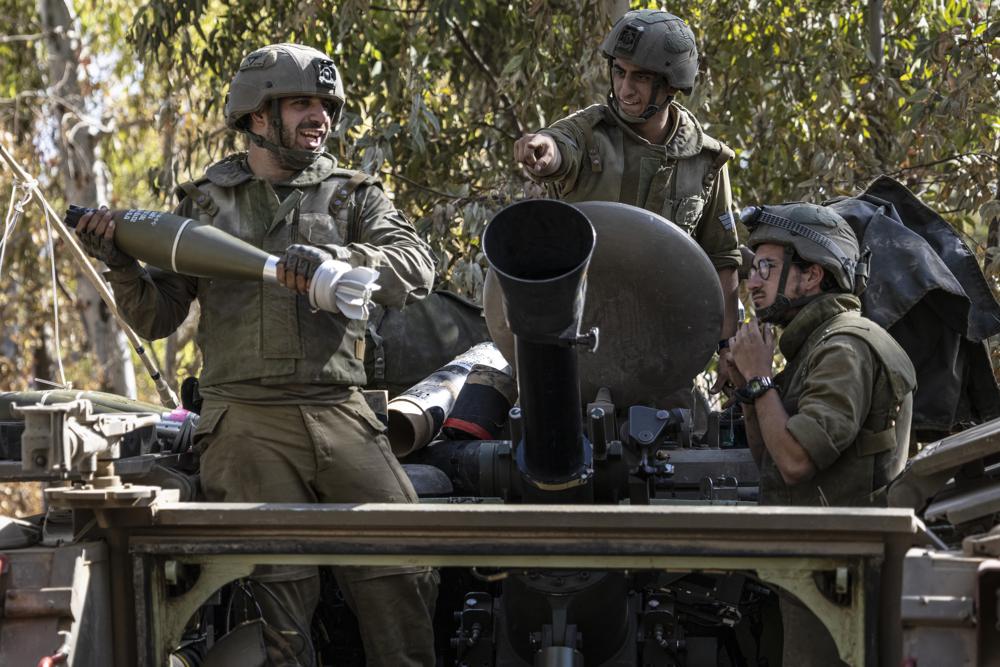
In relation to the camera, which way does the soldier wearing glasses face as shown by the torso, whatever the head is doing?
to the viewer's left

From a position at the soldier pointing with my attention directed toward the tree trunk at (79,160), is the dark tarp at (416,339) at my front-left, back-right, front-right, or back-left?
front-left

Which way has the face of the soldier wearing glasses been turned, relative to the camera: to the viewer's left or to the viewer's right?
to the viewer's left

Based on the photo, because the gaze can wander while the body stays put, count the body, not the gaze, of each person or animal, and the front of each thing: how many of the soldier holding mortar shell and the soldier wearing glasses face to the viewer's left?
1

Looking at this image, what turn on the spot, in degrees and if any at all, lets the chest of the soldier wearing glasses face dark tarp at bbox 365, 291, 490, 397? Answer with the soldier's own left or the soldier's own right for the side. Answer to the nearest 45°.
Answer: approximately 45° to the soldier's own right

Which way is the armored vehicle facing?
away from the camera

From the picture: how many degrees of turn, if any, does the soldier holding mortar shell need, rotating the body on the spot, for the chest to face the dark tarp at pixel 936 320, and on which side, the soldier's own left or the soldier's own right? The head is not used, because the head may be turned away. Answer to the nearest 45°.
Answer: approximately 90° to the soldier's own left

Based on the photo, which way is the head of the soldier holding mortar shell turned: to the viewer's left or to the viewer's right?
to the viewer's right

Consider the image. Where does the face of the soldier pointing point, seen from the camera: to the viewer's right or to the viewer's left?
to the viewer's left

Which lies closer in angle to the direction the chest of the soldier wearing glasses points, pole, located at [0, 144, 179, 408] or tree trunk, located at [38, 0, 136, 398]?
the pole

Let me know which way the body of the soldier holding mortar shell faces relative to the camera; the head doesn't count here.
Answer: toward the camera

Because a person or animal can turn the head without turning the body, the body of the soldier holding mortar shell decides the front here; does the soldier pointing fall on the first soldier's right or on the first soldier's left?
on the first soldier's left
